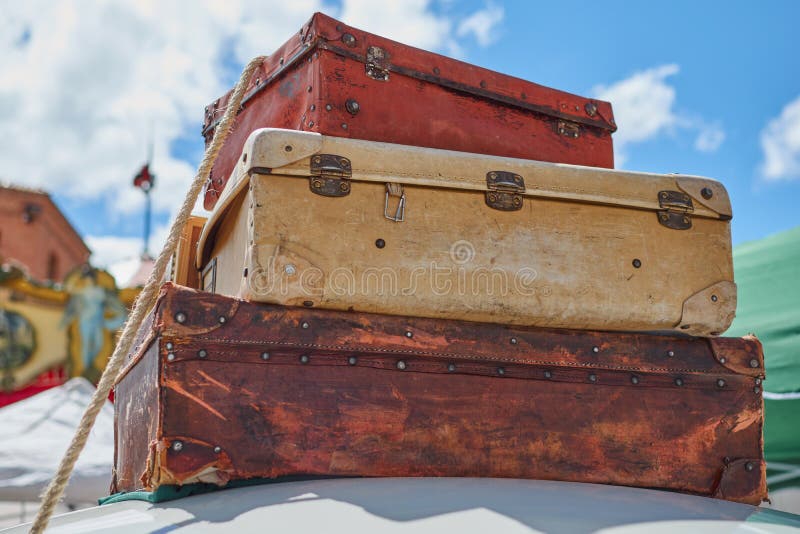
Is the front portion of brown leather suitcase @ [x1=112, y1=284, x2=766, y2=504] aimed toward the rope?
no

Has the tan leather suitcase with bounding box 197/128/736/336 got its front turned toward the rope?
no
